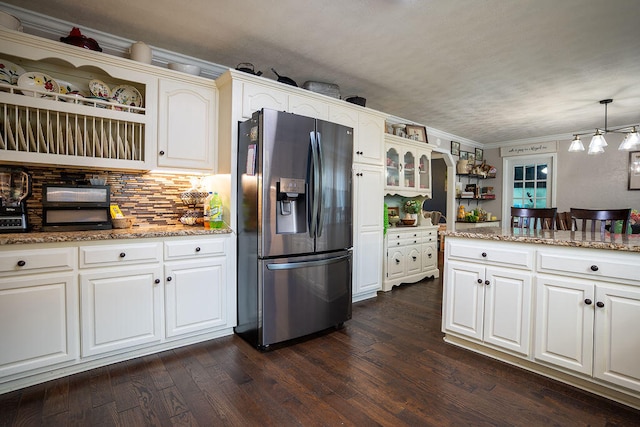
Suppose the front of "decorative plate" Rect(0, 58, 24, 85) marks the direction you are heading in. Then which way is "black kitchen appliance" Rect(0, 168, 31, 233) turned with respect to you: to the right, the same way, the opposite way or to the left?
the same way

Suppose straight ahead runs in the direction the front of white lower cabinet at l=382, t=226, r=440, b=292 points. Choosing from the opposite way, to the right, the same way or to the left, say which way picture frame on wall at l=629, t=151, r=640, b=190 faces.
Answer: to the right

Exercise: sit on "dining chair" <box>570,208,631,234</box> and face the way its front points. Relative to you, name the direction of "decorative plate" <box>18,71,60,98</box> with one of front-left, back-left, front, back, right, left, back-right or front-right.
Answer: back-left

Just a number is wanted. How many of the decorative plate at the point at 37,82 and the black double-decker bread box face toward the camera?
2

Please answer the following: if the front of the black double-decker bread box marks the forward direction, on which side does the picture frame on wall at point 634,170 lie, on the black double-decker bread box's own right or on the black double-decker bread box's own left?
on the black double-decker bread box's own left

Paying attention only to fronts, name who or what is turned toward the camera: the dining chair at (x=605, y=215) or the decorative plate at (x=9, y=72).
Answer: the decorative plate

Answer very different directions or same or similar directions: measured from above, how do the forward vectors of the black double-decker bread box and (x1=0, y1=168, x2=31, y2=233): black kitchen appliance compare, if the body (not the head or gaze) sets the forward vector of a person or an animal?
same or similar directions

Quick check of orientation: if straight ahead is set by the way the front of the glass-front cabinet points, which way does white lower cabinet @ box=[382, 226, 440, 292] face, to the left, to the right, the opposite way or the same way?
the same way

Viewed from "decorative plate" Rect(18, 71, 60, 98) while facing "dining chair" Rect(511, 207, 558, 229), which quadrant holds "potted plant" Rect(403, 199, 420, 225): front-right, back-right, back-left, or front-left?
front-left

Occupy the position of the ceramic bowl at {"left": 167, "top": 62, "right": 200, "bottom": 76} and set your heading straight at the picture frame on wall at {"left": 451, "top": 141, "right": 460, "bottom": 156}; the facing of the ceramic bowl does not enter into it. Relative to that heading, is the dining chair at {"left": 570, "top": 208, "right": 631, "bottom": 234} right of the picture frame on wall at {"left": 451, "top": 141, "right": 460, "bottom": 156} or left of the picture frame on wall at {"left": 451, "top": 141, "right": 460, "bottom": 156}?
right

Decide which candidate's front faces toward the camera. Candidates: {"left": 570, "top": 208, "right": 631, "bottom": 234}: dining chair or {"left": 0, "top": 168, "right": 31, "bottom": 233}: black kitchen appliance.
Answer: the black kitchen appliance

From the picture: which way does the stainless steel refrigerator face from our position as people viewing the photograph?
facing the viewer and to the right of the viewer

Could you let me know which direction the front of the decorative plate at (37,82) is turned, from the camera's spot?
facing the viewer

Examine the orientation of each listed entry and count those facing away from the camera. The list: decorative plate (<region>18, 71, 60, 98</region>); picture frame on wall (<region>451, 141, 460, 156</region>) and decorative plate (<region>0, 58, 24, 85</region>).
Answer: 0

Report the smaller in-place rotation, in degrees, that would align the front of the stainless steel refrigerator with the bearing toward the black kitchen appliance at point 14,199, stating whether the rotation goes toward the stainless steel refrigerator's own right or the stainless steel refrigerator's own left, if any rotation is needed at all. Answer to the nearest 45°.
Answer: approximately 135° to the stainless steel refrigerator's own right

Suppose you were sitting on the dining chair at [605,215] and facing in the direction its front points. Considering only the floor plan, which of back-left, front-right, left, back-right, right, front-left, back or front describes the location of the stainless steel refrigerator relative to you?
back-left
